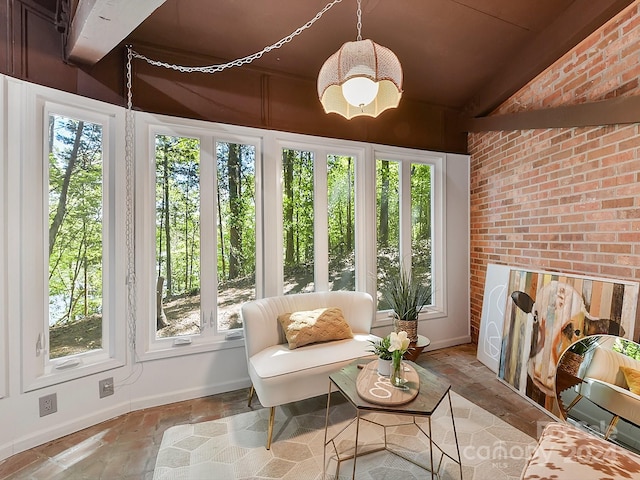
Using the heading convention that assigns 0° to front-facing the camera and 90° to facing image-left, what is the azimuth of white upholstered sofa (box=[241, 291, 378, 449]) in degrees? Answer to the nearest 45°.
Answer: approximately 315°

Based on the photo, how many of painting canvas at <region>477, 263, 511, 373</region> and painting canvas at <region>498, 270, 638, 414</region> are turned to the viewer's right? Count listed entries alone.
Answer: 0

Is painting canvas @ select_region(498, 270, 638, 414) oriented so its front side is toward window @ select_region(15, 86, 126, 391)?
yes

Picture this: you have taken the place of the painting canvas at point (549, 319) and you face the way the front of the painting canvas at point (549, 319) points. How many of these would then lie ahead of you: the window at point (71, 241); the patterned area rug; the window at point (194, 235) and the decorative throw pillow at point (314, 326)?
4

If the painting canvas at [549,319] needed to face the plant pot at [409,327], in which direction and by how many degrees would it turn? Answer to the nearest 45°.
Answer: approximately 45° to its right

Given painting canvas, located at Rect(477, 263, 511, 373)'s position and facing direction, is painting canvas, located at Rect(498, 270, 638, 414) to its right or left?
on its left

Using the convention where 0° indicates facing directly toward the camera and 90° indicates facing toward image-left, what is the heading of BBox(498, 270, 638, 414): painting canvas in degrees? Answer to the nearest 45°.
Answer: approximately 45°

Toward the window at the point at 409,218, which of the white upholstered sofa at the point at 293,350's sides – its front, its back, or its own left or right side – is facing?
left

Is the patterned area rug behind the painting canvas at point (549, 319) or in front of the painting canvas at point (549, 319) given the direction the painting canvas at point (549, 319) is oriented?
in front

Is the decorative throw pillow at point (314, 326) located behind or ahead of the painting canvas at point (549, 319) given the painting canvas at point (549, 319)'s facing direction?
ahead

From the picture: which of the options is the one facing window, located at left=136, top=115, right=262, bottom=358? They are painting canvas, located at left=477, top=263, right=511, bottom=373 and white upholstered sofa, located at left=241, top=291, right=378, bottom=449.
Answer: the painting canvas

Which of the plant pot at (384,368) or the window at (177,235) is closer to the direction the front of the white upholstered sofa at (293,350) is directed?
the plant pot

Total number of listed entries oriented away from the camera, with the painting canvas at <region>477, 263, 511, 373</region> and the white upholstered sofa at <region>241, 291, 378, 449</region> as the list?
0

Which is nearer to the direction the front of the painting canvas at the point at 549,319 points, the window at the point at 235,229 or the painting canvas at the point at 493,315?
the window

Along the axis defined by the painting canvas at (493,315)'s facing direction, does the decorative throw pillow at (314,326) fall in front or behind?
in front
